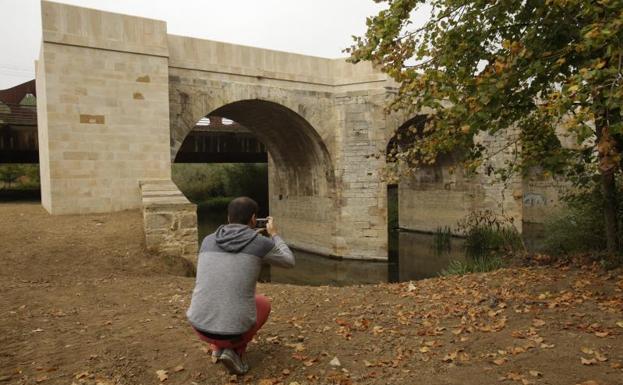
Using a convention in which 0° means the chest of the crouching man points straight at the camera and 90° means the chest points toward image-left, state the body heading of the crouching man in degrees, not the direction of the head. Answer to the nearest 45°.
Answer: approximately 225°

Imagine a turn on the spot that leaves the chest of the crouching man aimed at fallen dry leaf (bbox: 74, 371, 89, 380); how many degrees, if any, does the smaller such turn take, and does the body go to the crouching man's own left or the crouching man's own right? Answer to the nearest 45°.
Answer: approximately 135° to the crouching man's own left

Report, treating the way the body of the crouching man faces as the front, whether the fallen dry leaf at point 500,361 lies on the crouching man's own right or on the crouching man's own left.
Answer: on the crouching man's own right

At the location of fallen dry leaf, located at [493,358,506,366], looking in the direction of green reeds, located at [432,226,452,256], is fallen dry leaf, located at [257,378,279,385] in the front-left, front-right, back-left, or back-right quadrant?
back-left

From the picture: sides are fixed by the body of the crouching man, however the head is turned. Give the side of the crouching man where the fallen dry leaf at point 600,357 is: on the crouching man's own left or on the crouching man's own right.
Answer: on the crouching man's own right

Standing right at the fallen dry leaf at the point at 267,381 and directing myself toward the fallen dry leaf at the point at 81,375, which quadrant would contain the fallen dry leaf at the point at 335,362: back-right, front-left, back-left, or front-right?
back-right

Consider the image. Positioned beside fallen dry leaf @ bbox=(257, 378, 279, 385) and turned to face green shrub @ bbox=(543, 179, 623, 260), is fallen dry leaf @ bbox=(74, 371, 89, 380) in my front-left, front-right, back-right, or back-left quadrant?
back-left
